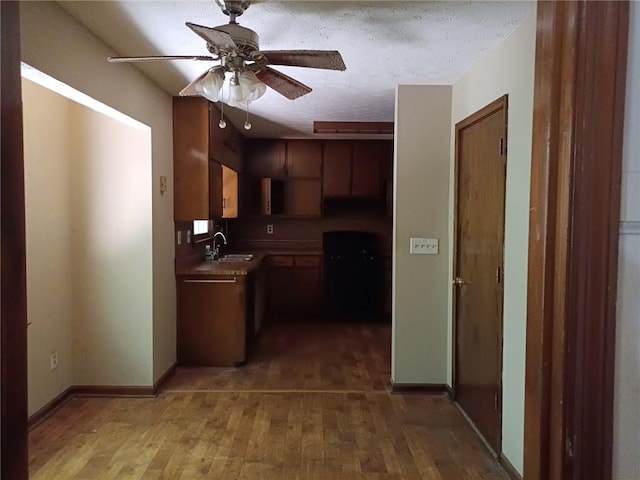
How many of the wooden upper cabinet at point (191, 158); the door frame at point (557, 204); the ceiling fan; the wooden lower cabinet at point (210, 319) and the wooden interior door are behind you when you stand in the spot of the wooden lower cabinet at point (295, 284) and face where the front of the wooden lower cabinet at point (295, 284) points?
0

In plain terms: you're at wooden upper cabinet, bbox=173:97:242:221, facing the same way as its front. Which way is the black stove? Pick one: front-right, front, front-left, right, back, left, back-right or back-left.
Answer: front-left

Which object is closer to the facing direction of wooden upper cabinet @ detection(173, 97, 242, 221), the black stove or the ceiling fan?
the black stove

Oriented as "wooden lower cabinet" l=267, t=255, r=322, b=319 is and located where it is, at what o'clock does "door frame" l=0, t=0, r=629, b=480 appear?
The door frame is roughly at 12 o'clock from the wooden lower cabinet.

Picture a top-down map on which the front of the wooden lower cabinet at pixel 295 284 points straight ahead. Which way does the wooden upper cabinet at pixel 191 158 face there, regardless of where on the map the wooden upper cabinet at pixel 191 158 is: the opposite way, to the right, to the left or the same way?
to the left

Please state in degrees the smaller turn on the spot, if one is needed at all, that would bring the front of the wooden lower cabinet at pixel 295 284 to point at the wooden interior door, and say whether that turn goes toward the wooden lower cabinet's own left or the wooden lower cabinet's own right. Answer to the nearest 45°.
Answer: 0° — it already faces it

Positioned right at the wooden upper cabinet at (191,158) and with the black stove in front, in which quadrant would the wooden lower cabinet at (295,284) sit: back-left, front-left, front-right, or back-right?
front-left

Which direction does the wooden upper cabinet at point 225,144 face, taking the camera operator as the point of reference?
facing to the right of the viewer

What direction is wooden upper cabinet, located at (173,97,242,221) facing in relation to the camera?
to the viewer's right

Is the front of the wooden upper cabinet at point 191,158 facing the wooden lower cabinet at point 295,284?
no

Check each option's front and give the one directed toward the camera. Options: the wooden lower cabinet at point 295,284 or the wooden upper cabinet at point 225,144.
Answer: the wooden lower cabinet

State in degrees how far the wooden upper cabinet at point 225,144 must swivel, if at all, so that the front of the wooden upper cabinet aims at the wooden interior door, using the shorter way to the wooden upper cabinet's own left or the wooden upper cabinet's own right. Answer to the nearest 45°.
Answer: approximately 45° to the wooden upper cabinet's own right

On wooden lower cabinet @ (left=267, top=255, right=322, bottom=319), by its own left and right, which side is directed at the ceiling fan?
front

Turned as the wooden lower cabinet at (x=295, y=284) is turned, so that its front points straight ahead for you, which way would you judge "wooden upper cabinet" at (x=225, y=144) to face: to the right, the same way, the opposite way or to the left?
to the left

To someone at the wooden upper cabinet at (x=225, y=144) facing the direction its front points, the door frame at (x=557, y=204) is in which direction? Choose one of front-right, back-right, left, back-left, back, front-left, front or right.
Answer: right

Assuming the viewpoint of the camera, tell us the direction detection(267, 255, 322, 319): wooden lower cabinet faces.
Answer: facing the viewer
